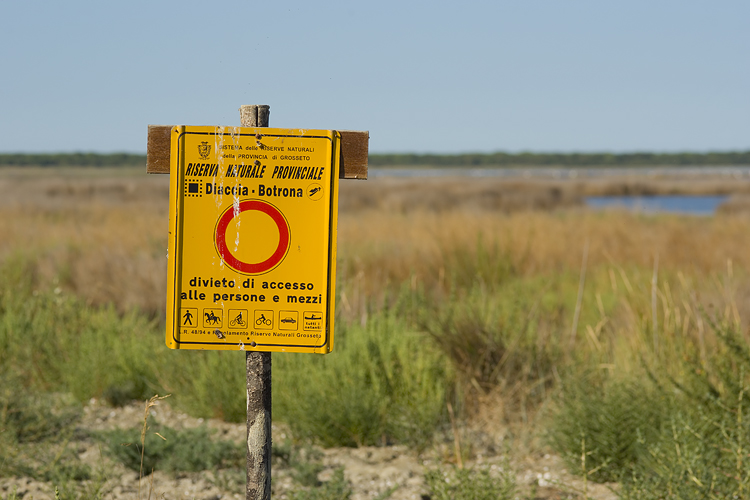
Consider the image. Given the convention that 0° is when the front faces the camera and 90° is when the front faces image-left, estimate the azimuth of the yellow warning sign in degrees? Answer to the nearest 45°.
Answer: approximately 0°
